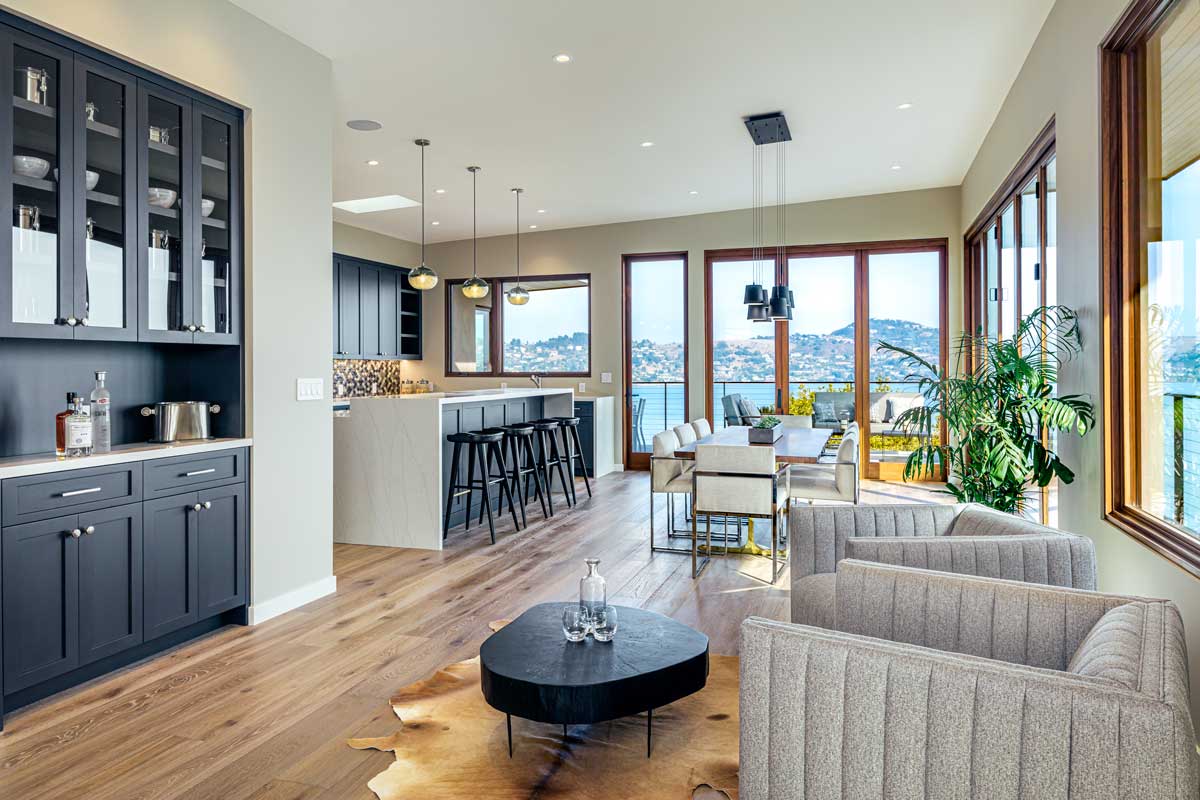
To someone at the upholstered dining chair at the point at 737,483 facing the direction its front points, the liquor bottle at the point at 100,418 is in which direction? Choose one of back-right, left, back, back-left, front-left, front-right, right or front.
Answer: back-left

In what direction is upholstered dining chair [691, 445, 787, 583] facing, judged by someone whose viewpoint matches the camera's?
facing away from the viewer

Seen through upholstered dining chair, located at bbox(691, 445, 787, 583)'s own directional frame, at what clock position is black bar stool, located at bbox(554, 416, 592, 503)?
The black bar stool is roughly at 11 o'clock from the upholstered dining chair.

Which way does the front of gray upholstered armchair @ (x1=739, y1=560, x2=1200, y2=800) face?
to the viewer's left

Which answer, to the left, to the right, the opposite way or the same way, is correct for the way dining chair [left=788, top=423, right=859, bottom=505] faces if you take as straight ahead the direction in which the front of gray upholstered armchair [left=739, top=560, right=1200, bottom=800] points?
the same way

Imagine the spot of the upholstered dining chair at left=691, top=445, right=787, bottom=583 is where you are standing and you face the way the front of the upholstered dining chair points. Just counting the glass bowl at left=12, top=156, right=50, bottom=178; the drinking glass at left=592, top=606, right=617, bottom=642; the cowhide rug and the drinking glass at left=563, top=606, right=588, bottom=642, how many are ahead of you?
0

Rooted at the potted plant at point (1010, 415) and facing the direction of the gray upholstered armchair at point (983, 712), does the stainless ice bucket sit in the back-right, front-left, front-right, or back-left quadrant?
front-right

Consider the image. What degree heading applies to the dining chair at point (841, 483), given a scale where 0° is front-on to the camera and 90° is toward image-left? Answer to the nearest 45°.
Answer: approximately 90°

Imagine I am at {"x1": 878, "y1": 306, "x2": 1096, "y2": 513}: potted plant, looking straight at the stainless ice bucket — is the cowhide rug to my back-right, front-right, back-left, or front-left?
front-left

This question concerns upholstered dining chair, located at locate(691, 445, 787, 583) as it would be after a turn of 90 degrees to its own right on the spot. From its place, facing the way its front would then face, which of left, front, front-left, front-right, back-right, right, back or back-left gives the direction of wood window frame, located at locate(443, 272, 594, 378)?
back-left

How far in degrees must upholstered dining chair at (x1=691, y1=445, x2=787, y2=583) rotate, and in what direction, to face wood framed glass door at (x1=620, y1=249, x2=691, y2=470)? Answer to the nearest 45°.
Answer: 0° — it already faces it

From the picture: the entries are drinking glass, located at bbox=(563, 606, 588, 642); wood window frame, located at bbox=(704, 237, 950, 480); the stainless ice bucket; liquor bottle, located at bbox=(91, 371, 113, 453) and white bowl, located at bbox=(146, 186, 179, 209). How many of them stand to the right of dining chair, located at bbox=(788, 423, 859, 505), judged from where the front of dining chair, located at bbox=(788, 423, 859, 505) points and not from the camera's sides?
1

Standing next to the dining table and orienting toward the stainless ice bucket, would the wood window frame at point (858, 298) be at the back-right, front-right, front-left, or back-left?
back-right

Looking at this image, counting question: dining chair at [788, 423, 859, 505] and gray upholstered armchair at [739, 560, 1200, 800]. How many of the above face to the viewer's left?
2

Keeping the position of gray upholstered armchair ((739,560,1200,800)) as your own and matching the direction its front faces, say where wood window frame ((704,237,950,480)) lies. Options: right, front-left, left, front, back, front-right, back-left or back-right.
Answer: right

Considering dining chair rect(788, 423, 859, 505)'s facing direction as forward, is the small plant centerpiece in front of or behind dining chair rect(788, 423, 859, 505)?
in front

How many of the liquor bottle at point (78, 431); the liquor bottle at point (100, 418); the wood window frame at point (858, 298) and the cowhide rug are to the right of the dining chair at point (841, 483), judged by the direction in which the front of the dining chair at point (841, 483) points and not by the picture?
1

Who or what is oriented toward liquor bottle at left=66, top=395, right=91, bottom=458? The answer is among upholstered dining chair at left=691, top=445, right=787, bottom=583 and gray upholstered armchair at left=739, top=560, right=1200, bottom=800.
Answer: the gray upholstered armchair

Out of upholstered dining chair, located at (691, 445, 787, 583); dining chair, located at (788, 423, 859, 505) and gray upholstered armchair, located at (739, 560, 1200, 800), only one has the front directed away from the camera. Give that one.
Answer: the upholstered dining chair

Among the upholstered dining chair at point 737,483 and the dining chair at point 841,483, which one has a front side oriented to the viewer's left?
the dining chair

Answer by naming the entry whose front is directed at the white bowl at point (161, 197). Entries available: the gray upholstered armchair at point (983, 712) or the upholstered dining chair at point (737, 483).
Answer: the gray upholstered armchair
